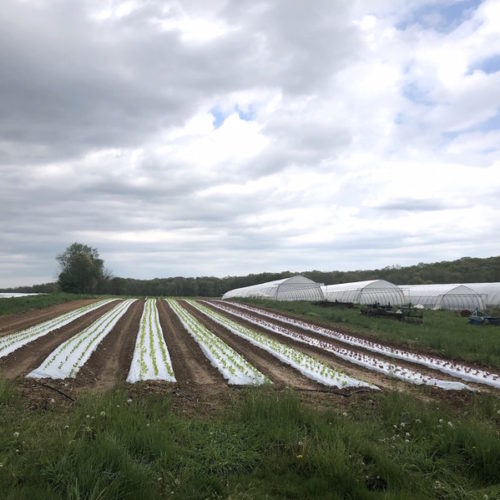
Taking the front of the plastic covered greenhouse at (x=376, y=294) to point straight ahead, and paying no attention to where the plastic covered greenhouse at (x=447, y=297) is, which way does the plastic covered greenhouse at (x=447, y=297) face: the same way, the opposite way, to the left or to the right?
the same way

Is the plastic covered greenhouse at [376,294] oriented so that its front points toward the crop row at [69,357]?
no

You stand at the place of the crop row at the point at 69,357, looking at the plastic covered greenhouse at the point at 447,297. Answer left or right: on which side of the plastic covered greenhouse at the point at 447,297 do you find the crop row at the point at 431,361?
right

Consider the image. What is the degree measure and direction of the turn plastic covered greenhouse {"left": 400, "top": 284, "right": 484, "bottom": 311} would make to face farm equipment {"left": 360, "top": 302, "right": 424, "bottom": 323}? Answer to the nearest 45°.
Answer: approximately 45° to its right

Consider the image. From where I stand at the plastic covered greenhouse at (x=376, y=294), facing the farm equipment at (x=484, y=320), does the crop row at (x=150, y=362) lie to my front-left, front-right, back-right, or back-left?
front-right

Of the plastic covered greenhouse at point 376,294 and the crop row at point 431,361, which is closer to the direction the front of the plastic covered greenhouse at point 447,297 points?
the crop row
